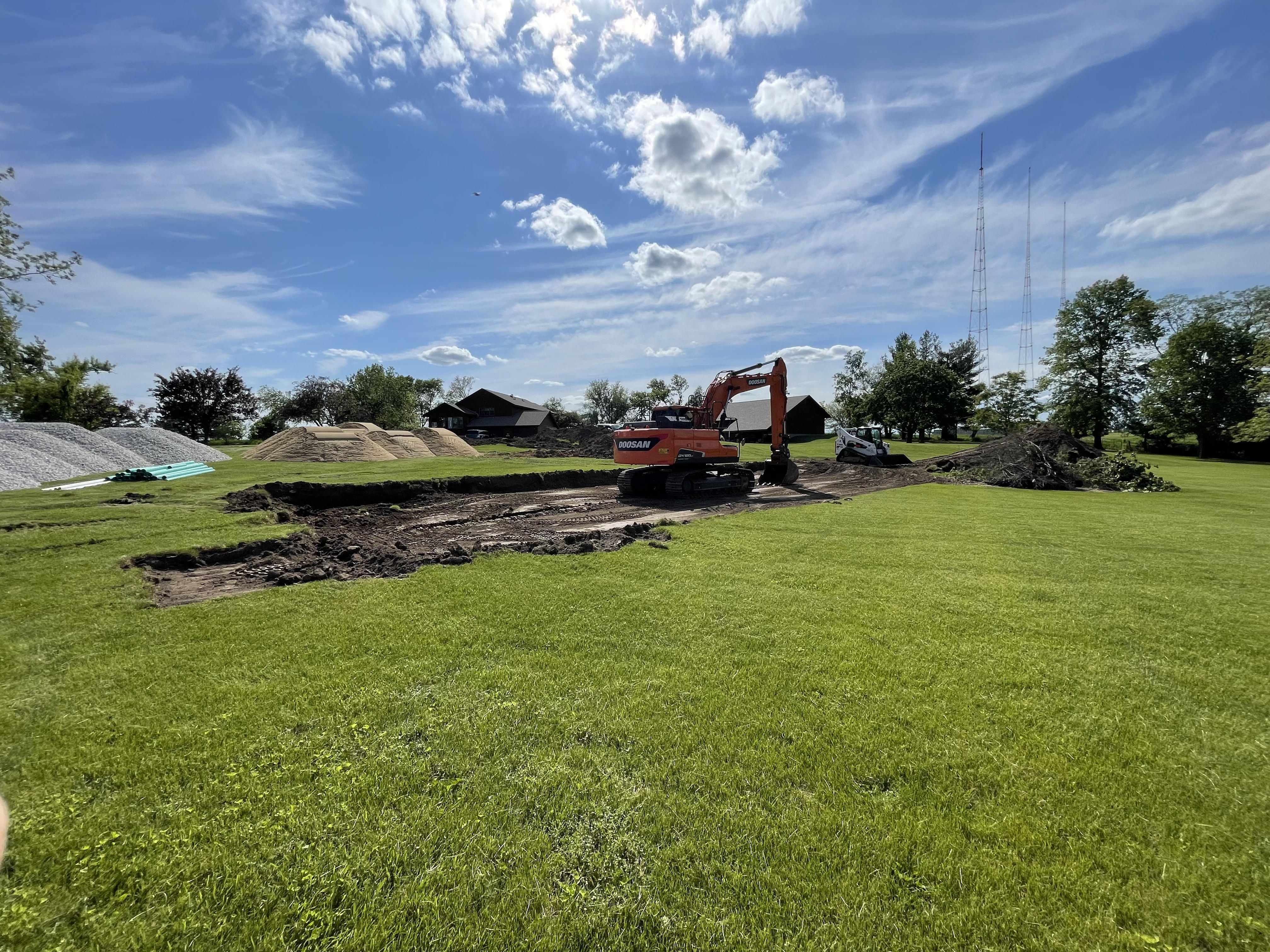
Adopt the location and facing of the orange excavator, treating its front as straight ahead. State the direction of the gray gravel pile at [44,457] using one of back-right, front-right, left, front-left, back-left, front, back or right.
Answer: back-left

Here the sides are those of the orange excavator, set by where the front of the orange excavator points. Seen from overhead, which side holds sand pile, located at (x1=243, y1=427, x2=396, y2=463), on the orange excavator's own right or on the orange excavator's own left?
on the orange excavator's own left

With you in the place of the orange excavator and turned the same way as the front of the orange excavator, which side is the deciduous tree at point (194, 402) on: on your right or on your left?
on your left

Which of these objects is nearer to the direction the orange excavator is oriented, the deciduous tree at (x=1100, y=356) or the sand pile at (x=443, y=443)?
the deciduous tree

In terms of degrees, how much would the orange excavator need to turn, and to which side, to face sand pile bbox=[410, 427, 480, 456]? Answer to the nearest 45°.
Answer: approximately 90° to its left

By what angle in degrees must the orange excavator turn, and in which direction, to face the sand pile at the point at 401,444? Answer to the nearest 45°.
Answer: approximately 90° to its left

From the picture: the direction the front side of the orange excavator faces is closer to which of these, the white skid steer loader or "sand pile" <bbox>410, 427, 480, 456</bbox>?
the white skid steer loader

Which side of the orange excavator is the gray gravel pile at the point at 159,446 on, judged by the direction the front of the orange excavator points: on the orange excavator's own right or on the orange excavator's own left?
on the orange excavator's own left

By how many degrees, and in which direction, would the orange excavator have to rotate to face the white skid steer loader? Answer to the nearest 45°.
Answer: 0° — it already faces it

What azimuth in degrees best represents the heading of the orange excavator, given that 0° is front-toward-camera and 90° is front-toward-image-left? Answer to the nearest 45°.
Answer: approximately 225°

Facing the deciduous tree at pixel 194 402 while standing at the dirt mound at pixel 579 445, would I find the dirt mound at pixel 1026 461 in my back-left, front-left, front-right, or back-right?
back-left

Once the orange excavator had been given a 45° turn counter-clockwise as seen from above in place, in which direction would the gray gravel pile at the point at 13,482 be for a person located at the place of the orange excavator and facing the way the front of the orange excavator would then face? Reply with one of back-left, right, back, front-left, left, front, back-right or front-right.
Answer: left
